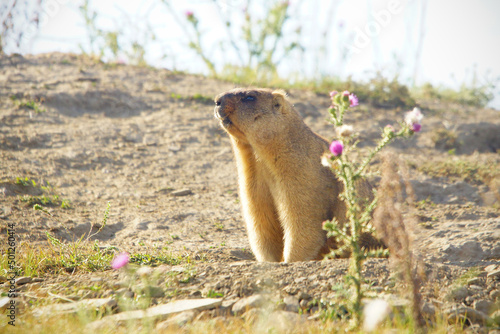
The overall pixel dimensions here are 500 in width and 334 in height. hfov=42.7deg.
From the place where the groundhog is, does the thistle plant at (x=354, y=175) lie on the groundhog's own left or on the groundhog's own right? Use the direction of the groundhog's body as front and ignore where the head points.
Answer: on the groundhog's own left

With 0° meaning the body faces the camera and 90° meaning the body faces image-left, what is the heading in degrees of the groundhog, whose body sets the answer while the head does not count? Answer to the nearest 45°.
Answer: approximately 45°
